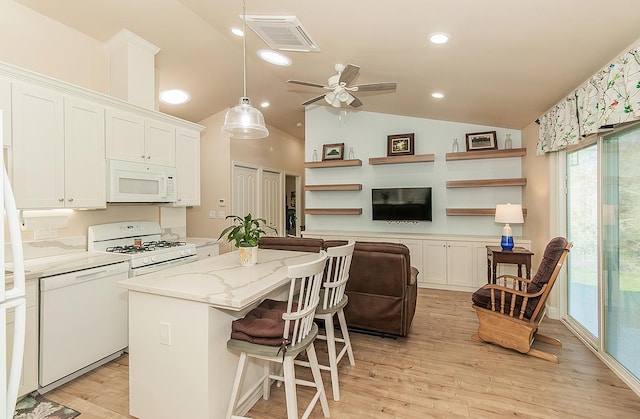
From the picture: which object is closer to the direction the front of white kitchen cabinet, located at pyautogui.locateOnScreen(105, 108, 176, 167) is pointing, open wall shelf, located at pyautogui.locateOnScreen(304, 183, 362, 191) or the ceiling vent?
the ceiling vent

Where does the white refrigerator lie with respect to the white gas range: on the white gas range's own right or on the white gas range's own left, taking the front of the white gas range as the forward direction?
on the white gas range's own right

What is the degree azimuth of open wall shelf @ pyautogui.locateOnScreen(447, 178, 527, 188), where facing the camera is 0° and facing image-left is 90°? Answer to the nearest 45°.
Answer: approximately 0°

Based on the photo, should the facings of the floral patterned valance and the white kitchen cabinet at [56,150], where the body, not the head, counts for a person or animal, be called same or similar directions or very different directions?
very different directions

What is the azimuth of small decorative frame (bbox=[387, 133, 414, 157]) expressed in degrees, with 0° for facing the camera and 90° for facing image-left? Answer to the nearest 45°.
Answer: approximately 0°

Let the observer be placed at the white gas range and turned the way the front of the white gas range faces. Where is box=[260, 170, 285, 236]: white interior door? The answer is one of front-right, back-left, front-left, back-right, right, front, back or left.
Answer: left

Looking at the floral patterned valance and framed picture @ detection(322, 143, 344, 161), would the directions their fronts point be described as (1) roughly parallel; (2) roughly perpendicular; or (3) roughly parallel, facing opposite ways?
roughly perpendicular

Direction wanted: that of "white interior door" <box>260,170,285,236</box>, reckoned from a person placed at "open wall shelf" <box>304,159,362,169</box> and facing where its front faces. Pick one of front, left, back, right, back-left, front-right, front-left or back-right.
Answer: back-right

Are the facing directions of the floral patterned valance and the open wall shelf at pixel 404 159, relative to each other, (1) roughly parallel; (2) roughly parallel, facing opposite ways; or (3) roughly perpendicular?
roughly perpendicular

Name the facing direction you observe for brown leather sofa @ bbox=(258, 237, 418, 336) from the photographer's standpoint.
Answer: facing away from the viewer

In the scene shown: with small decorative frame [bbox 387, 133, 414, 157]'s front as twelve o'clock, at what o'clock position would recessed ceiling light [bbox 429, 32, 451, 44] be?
The recessed ceiling light is roughly at 12 o'clock from the small decorative frame.

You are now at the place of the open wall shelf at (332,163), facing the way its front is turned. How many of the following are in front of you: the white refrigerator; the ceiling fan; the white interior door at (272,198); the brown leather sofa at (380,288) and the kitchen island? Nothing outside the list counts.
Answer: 4
